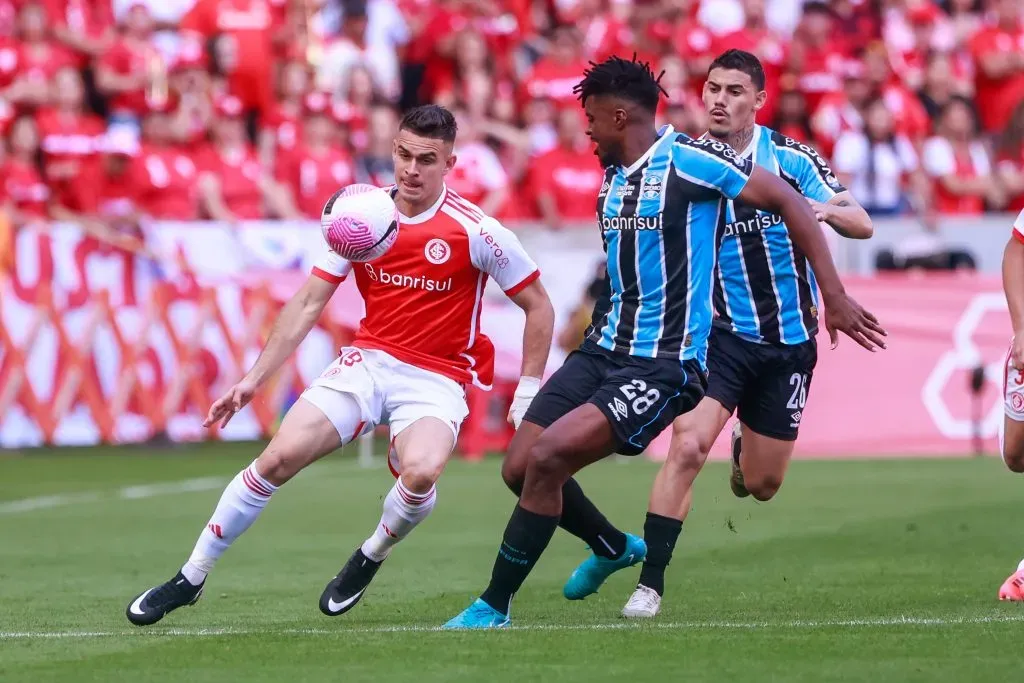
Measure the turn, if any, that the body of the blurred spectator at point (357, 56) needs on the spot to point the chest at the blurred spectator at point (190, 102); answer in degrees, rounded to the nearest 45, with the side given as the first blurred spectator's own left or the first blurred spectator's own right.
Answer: approximately 45° to the first blurred spectator's own right

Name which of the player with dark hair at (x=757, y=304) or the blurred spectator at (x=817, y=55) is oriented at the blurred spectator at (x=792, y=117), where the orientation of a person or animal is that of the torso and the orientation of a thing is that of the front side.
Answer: the blurred spectator at (x=817, y=55)

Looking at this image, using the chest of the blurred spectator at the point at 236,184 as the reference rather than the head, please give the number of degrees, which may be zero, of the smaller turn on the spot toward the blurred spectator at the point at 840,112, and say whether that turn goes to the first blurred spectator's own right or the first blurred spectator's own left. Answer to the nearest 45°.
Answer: approximately 90° to the first blurred spectator's own left

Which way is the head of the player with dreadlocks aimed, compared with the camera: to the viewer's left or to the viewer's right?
to the viewer's left

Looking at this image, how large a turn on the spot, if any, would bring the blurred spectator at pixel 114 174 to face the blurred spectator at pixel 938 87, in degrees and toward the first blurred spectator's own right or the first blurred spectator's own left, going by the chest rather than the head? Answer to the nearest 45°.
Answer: approximately 90° to the first blurred spectator's own left
